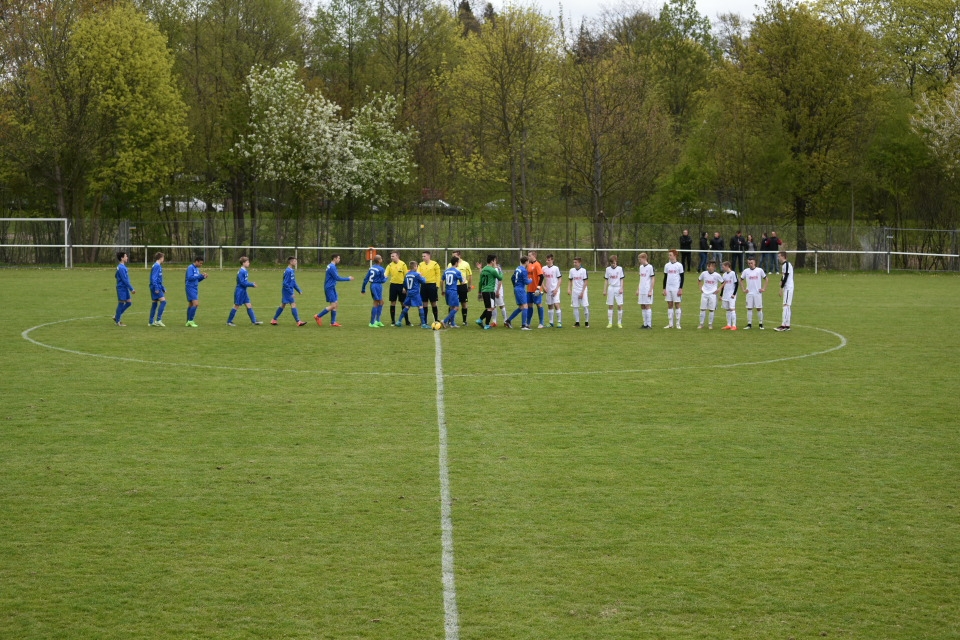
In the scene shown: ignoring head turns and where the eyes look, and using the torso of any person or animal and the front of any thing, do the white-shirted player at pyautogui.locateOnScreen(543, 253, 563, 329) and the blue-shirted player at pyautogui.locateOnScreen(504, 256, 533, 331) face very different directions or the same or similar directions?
very different directions

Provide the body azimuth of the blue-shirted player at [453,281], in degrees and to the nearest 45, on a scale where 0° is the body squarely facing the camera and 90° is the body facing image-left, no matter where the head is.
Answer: approximately 225°

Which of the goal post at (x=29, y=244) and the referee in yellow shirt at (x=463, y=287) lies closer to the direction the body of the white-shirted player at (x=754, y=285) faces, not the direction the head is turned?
the referee in yellow shirt

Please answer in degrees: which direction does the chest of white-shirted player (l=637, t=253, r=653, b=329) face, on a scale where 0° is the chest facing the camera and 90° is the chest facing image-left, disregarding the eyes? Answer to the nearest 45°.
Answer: approximately 45°

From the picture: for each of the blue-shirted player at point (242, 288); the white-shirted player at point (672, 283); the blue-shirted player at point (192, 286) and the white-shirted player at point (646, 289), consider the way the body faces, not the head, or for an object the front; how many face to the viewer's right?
2

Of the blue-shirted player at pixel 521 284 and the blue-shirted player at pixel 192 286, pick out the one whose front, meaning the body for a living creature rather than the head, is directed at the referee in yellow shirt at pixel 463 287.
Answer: the blue-shirted player at pixel 192 286

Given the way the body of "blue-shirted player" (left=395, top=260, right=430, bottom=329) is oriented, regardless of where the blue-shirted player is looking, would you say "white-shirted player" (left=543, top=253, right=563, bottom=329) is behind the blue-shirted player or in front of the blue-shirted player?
in front

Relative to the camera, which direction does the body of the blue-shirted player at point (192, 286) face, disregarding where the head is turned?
to the viewer's right

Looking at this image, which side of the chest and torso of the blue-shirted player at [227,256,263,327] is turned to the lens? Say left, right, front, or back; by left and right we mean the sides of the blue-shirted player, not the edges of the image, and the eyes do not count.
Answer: right

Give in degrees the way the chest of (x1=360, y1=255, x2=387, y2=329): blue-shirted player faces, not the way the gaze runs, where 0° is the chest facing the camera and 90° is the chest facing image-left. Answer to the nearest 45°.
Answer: approximately 225°

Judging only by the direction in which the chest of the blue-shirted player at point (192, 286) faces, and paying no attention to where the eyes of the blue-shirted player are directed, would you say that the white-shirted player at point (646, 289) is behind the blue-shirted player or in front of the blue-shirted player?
in front
